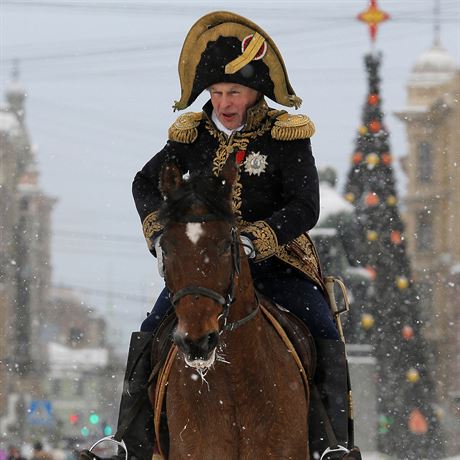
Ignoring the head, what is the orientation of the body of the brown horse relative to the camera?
toward the camera

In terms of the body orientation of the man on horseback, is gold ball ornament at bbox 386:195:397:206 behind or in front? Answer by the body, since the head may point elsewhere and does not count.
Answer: behind

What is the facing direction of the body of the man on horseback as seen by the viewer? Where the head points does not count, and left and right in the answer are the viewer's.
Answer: facing the viewer

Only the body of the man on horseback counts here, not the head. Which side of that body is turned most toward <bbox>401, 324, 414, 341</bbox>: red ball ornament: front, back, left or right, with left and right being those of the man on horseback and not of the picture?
back

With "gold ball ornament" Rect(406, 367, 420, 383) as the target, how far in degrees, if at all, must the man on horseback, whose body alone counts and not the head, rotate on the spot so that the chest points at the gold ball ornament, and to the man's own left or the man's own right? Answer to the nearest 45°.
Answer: approximately 180°

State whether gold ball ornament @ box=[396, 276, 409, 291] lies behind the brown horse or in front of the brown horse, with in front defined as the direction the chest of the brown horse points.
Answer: behind

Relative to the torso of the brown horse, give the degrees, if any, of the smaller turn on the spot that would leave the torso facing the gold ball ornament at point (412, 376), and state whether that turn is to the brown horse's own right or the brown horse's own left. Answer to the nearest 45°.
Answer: approximately 180°

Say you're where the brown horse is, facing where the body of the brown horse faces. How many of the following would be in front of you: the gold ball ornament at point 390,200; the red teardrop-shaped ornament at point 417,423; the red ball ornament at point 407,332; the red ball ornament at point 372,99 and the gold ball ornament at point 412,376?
0

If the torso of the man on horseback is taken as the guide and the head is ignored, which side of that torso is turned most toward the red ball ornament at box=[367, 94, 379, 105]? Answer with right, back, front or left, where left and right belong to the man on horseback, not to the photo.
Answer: back

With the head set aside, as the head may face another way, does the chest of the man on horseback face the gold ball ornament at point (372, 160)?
no

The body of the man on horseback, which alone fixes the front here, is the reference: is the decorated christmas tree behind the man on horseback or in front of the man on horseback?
behind

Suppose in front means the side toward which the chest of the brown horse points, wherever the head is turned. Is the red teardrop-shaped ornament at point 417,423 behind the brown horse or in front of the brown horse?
behind

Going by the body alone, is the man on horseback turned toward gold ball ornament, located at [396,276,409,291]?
no

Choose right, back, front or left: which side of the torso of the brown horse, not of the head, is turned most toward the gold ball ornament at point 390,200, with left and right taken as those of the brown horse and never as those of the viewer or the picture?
back
